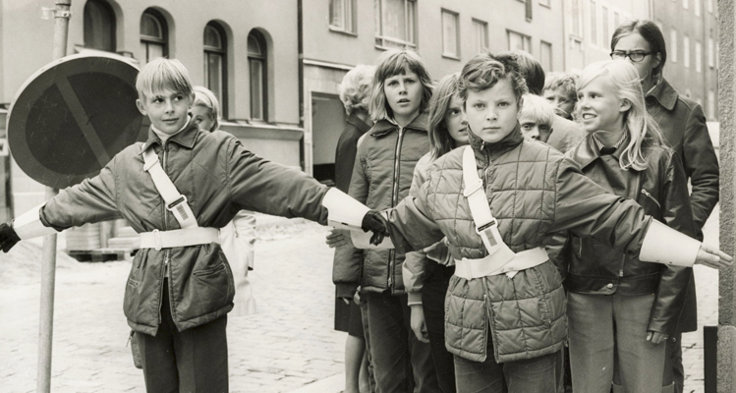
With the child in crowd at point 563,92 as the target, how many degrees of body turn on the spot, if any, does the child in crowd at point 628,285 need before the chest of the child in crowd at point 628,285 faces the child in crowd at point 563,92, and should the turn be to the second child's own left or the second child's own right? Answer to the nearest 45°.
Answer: approximately 135° to the second child's own right

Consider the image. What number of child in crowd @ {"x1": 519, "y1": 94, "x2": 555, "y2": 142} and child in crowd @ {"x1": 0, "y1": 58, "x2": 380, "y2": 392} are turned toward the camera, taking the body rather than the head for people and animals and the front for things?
2

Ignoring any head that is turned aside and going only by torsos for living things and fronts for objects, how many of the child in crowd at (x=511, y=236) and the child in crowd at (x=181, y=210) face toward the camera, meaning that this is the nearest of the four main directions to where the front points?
2

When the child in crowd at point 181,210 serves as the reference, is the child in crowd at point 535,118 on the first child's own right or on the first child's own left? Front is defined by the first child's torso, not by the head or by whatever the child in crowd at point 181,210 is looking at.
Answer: on the first child's own left

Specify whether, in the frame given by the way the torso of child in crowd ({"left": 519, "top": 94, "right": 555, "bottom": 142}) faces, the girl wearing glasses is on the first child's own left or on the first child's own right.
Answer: on the first child's own left

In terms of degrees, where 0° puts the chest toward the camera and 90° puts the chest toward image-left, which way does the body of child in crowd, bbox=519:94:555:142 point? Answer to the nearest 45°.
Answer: approximately 0°

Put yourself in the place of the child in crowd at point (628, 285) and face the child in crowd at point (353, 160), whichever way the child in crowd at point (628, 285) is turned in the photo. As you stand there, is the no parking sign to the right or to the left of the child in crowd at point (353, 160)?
left
